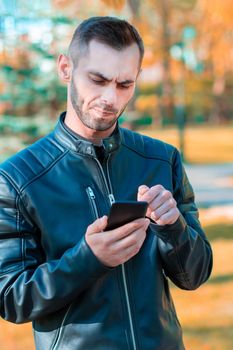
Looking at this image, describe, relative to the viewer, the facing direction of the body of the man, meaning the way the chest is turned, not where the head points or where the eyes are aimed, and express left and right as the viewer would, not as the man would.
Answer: facing the viewer and to the right of the viewer
